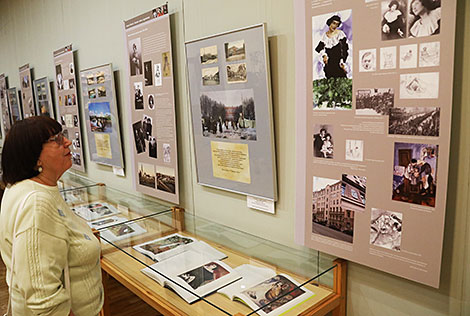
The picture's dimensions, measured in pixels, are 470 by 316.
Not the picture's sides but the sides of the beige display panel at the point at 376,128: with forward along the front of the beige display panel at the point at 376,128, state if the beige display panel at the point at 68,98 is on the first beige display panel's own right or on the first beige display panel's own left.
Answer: on the first beige display panel's own right

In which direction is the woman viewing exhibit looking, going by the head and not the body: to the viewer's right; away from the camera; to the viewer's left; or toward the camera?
to the viewer's right

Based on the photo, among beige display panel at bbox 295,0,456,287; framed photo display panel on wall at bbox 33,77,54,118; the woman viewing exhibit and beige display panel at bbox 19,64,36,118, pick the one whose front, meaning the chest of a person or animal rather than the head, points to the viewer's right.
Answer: the woman viewing exhibit

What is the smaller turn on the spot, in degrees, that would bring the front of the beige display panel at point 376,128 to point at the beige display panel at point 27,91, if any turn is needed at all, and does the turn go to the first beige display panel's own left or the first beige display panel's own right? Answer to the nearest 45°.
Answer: approximately 90° to the first beige display panel's own right

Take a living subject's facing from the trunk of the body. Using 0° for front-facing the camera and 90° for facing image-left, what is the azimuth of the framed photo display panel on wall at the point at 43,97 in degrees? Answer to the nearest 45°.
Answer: approximately 45°

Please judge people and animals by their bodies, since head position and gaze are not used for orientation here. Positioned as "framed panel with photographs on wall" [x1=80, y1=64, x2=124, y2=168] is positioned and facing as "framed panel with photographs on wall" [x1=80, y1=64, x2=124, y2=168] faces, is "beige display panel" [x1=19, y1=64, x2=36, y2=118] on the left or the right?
on its right

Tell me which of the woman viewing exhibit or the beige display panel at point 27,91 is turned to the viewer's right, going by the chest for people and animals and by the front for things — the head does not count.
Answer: the woman viewing exhibit

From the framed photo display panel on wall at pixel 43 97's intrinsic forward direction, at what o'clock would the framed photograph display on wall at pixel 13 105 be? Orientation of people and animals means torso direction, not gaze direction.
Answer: the framed photograph display on wall at pixel 13 105 is roughly at 4 o'clock from the framed photo display panel on wall at pixel 43 97.

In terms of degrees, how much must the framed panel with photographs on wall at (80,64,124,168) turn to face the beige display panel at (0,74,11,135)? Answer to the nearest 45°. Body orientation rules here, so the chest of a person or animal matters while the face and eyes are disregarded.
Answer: approximately 135° to its right

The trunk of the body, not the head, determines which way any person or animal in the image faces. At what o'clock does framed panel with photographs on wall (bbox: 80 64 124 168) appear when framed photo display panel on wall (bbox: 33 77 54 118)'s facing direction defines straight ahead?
framed panel with photographs on wall (bbox: 80 64 124 168) is roughly at 10 o'clock from framed photo display panel on wall (bbox: 33 77 54 118).

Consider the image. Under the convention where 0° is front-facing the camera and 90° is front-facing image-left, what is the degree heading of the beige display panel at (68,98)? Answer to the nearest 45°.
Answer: approximately 45°

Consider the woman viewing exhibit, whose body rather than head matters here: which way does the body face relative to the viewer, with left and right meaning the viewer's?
facing to the right of the viewer

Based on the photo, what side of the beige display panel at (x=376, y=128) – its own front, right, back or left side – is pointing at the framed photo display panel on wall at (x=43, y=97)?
right
